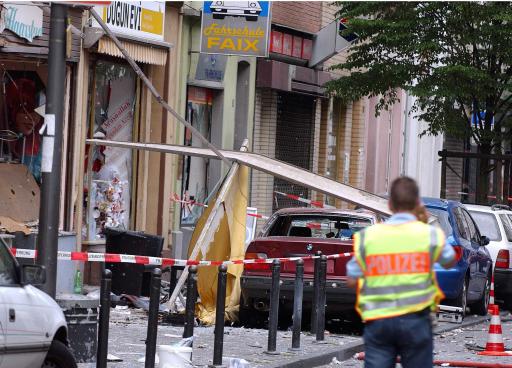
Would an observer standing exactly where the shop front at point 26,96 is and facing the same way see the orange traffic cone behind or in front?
in front

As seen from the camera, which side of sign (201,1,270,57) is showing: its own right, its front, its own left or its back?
front

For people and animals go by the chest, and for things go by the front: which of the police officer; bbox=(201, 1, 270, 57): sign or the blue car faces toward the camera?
the sign

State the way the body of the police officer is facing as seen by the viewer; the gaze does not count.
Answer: away from the camera

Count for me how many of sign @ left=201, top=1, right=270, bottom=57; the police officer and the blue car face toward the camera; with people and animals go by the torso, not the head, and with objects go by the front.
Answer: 1

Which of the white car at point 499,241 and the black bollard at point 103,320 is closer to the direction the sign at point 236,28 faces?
the black bollard

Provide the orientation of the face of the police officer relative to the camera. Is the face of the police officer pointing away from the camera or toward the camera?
away from the camera

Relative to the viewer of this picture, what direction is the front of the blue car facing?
facing away from the viewer and to the right of the viewer

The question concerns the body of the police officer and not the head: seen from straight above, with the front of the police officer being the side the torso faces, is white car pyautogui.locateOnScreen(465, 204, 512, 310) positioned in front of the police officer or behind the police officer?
in front

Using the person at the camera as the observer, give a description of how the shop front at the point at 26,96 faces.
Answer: facing the viewer and to the right of the viewer

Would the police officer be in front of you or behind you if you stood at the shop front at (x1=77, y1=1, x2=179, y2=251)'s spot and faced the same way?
in front
